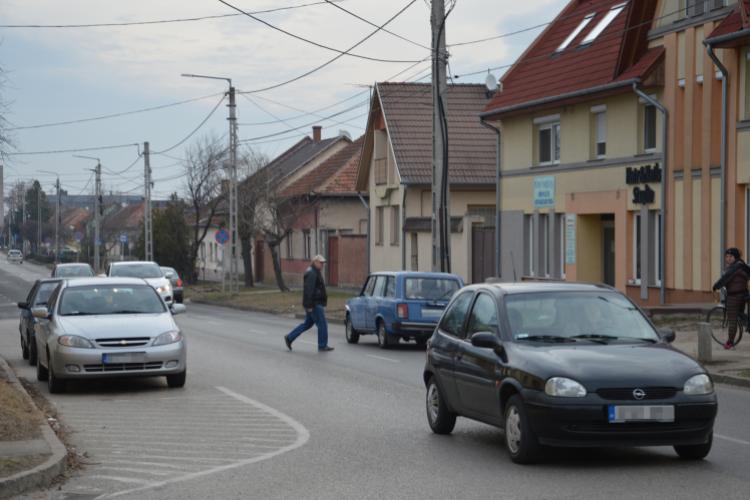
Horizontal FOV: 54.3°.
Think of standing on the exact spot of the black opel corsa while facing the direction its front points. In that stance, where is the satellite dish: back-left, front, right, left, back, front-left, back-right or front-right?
back-left

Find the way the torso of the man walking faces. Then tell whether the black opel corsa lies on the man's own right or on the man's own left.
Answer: on the man's own right

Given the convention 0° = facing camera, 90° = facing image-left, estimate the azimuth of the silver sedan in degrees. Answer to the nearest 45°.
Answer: approximately 0°

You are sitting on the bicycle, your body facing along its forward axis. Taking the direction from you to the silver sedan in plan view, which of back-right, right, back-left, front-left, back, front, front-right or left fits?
front-left

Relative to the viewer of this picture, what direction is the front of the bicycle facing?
facing to the left of the viewer

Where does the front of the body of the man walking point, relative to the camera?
to the viewer's right
